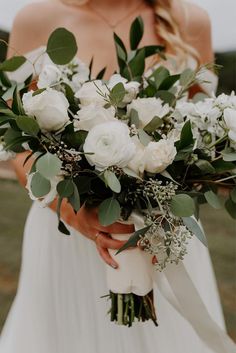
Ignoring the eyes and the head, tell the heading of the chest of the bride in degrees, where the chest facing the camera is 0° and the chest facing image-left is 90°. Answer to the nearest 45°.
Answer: approximately 0°
